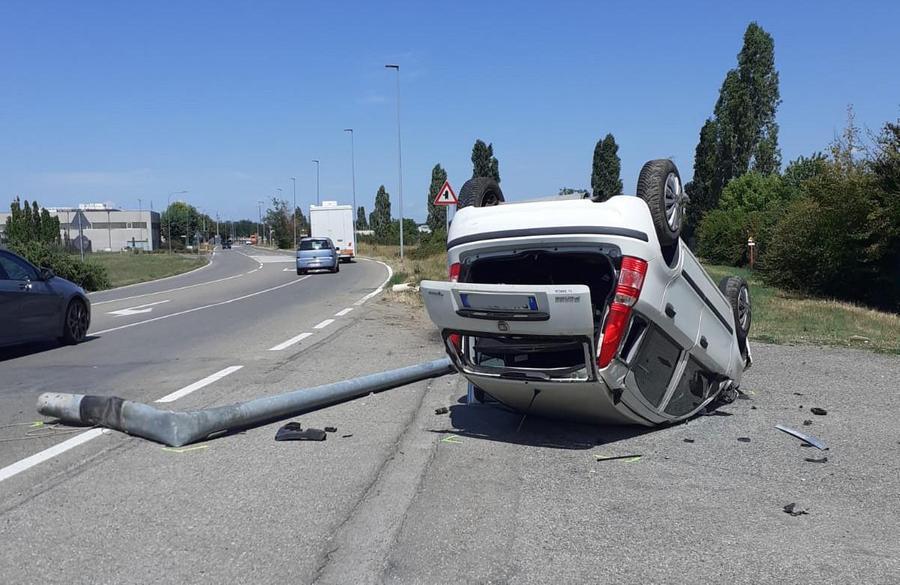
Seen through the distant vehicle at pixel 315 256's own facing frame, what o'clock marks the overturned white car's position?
The overturned white car is roughly at 6 o'clock from the distant vehicle.

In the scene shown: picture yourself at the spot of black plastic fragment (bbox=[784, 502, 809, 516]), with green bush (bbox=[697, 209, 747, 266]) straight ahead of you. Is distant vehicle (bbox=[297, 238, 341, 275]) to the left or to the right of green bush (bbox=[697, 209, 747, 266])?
left

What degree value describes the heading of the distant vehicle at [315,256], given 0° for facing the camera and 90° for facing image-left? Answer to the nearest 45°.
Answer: approximately 180°

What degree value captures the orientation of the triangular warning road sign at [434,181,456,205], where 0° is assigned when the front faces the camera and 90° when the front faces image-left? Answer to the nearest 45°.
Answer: approximately 0°

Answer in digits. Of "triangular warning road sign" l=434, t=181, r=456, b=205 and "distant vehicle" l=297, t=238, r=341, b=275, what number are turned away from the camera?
1

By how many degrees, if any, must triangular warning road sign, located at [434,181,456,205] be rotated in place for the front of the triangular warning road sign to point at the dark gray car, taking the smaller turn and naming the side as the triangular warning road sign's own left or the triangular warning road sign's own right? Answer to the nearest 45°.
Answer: approximately 45° to the triangular warning road sign's own right

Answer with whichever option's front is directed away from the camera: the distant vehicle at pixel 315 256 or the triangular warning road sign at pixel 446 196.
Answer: the distant vehicle

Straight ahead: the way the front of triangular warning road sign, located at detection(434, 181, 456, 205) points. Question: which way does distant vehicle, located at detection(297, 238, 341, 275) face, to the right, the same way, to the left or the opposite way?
the opposite way
